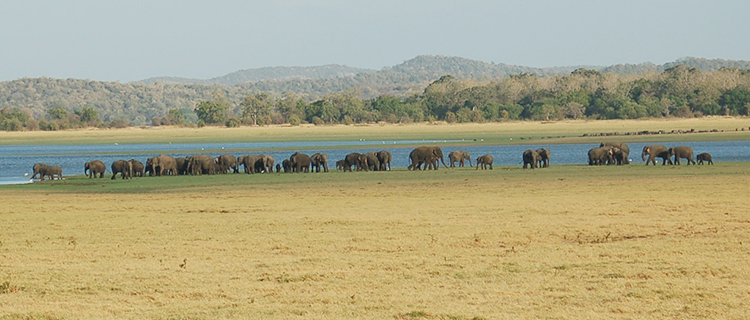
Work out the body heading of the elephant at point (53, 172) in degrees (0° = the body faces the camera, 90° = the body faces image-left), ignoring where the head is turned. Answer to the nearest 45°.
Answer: approximately 90°

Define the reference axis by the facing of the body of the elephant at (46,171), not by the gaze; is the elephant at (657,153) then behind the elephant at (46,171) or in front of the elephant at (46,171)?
behind

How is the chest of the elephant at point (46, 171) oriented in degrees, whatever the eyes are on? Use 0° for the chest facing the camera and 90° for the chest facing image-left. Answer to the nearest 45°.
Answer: approximately 90°

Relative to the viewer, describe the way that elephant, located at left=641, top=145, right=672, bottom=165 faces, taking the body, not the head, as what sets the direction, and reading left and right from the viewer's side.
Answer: facing to the left of the viewer
